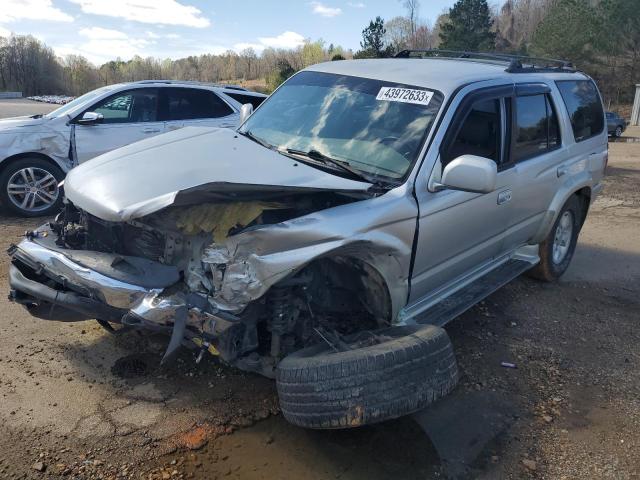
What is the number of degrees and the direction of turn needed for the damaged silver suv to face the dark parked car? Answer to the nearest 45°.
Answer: approximately 180°

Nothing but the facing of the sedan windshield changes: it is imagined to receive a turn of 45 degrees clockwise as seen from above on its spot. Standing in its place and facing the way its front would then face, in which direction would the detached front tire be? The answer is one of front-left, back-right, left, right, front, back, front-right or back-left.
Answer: back-left

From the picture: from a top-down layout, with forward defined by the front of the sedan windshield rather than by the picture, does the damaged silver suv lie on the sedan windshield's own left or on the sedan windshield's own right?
on the sedan windshield's own left

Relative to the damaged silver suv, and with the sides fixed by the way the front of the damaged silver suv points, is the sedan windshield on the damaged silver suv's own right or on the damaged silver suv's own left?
on the damaged silver suv's own right

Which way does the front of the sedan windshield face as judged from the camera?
facing to the left of the viewer

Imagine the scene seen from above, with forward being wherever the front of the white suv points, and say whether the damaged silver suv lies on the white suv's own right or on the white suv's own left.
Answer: on the white suv's own left

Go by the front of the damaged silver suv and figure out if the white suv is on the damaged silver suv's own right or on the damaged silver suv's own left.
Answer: on the damaged silver suv's own right

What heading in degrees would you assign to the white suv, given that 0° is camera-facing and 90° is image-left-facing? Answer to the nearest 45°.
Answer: approximately 90°

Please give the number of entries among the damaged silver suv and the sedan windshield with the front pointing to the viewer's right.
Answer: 0

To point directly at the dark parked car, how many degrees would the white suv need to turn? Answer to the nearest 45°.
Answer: approximately 135° to its right

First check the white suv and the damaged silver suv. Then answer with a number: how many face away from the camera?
0
